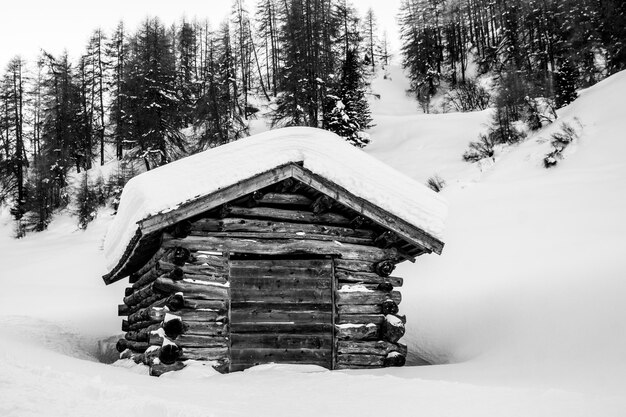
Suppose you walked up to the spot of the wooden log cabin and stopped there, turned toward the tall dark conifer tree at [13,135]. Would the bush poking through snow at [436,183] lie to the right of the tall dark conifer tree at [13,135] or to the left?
right

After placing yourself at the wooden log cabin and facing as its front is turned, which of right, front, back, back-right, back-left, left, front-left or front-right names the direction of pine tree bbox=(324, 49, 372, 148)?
back

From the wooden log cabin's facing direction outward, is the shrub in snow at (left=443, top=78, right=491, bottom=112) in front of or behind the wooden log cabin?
behind

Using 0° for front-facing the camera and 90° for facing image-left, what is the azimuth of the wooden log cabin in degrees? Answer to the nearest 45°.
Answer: approximately 0°

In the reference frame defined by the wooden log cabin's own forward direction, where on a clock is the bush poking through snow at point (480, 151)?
The bush poking through snow is roughly at 7 o'clock from the wooden log cabin.

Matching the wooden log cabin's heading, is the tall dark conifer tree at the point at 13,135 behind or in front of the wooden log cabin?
behind

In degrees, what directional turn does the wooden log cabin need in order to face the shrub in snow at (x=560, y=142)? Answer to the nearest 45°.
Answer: approximately 135° to its left
